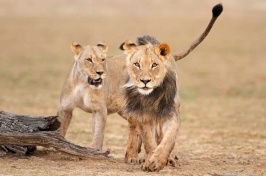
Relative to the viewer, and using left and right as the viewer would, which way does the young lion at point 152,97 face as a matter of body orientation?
facing the viewer

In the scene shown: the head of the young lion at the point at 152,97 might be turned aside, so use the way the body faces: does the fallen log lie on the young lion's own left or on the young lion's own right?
on the young lion's own right

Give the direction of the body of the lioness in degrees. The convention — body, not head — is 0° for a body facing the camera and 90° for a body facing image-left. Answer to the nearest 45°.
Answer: approximately 45°
